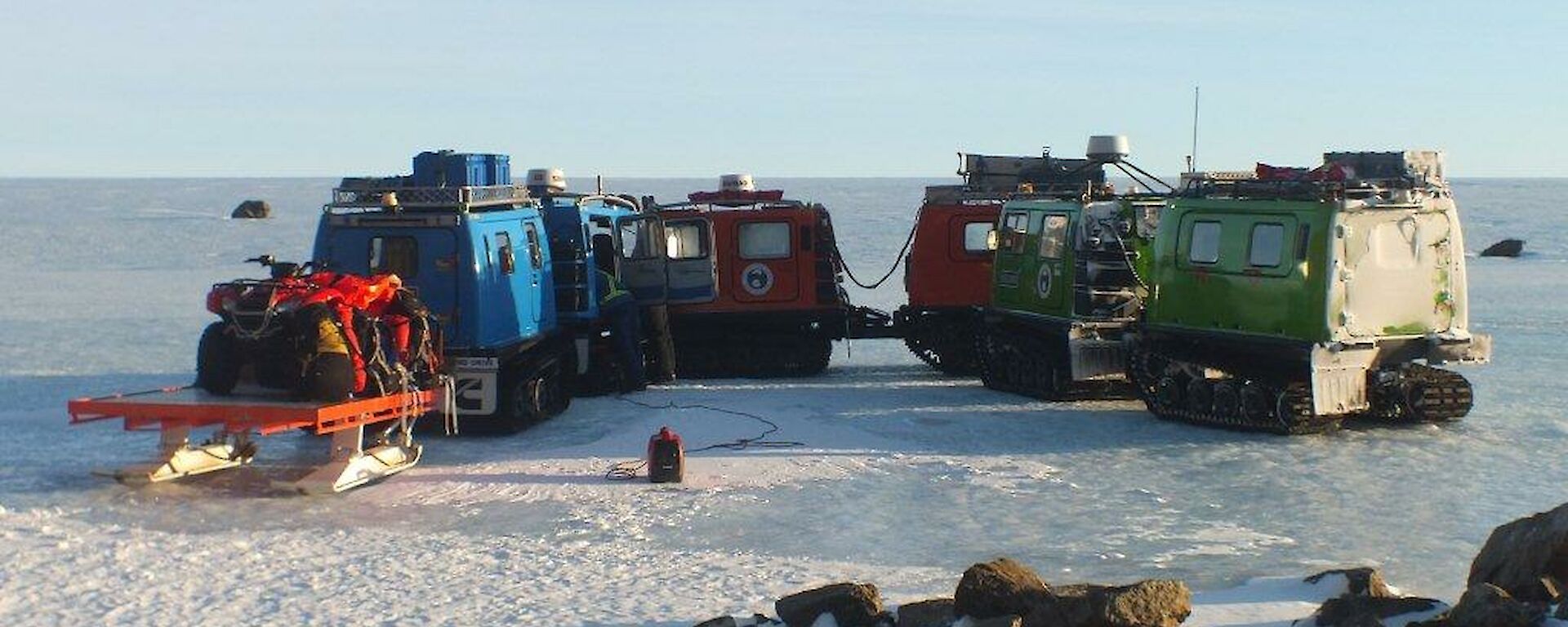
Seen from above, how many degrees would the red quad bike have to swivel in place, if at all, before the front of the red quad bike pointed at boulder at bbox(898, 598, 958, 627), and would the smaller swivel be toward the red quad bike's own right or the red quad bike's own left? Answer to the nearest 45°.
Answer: approximately 90° to the red quad bike's own left

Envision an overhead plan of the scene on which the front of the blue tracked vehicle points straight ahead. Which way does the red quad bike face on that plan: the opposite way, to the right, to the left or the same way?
the opposite way

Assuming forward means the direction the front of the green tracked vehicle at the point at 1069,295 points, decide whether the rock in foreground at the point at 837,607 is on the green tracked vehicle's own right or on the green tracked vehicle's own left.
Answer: on the green tracked vehicle's own left

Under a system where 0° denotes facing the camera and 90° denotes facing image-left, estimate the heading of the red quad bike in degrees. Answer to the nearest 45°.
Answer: approximately 45°

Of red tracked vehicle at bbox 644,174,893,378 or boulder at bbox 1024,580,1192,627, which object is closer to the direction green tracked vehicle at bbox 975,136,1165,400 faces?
the red tracked vehicle

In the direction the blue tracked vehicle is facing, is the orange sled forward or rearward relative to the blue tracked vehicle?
rearward

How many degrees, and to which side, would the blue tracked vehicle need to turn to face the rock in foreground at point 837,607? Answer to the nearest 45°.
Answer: approximately 135° to its right

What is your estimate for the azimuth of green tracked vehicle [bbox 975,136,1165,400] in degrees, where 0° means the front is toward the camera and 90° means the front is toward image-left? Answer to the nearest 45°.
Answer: approximately 135°

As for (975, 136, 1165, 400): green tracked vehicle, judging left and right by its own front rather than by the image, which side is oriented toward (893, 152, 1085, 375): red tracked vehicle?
front

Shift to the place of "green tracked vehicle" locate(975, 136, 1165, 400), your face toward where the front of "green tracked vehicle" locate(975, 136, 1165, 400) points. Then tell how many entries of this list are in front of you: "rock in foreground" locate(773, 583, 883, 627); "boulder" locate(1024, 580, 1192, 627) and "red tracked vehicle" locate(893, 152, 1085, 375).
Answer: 1

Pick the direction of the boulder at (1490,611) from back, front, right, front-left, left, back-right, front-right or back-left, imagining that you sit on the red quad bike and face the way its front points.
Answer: left
